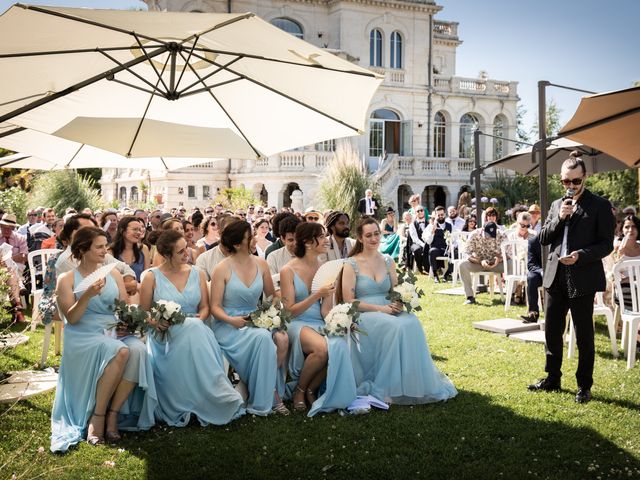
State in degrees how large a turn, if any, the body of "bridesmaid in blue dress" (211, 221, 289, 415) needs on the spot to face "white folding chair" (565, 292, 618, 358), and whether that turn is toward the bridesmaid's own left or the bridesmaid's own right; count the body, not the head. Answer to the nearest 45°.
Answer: approximately 45° to the bridesmaid's own left

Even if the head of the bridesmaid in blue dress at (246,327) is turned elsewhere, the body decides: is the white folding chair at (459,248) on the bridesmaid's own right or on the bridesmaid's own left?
on the bridesmaid's own left

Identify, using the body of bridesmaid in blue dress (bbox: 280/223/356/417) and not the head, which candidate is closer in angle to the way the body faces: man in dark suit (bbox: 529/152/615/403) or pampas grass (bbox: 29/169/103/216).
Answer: the man in dark suit

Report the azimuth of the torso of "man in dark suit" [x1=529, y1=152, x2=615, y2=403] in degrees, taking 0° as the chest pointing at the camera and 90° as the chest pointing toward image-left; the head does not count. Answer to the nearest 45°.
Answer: approximately 45°

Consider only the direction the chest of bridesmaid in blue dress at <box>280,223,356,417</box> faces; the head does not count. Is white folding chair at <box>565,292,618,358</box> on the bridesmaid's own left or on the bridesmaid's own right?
on the bridesmaid's own left

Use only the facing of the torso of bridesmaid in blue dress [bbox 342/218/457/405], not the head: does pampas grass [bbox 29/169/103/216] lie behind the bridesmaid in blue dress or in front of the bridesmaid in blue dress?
behind

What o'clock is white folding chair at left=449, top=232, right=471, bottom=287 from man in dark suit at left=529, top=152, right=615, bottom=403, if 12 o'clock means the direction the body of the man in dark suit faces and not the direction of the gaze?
The white folding chair is roughly at 4 o'clock from the man in dark suit.

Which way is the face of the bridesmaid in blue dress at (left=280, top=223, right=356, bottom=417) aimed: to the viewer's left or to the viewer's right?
to the viewer's right

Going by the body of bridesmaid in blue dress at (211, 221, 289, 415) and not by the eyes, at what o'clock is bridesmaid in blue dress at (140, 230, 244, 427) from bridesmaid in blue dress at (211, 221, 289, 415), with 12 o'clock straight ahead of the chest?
bridesmaid in blue dress at (140, 230, 244, 427) is roughly at 3 o'clock from bridesmaid in blue dress at (211, 221, 289, 415).
